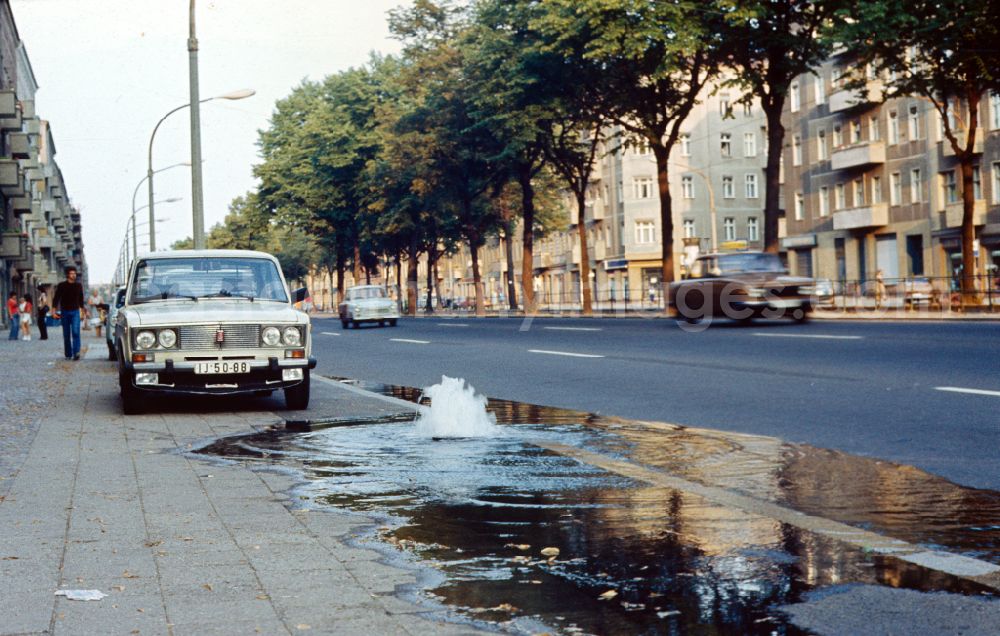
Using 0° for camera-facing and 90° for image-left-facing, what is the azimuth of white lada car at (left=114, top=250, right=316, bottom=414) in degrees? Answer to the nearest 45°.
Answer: approximately 0°

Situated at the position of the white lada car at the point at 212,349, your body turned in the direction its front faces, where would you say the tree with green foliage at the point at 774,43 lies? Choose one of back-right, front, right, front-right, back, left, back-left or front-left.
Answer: back-left

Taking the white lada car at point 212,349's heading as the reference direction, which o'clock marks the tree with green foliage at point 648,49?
The tree with green foliage is roughly at 7 o'clock from the white lada car.

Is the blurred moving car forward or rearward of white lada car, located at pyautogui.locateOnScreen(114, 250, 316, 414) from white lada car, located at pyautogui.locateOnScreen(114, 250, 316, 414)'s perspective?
rearward
